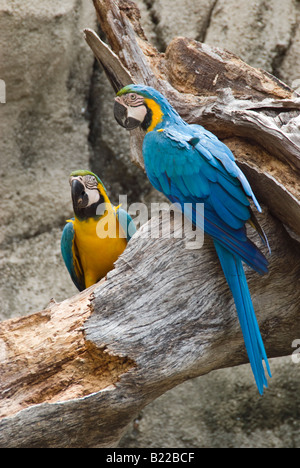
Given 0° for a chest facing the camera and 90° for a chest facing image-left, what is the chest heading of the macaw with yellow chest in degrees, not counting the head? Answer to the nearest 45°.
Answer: approximately 0°

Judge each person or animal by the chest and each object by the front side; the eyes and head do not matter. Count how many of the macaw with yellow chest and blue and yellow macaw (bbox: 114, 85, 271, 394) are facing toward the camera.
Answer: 1
